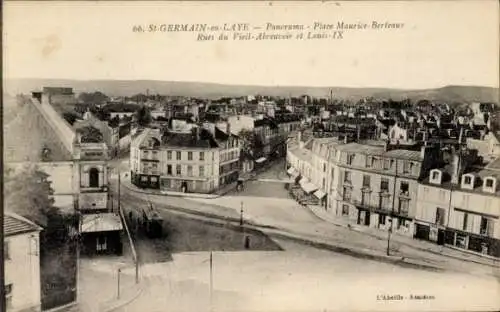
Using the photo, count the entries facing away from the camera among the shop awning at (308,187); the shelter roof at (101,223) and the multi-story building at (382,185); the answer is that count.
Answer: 0

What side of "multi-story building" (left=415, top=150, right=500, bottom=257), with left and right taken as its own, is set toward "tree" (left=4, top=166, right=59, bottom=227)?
front

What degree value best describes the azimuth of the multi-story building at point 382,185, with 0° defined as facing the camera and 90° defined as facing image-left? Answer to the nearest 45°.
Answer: approximately 45°

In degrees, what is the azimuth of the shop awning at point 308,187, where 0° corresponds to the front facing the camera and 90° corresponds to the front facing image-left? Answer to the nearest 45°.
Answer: approximately 45°

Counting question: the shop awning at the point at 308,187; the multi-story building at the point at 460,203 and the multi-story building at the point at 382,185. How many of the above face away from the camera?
0
